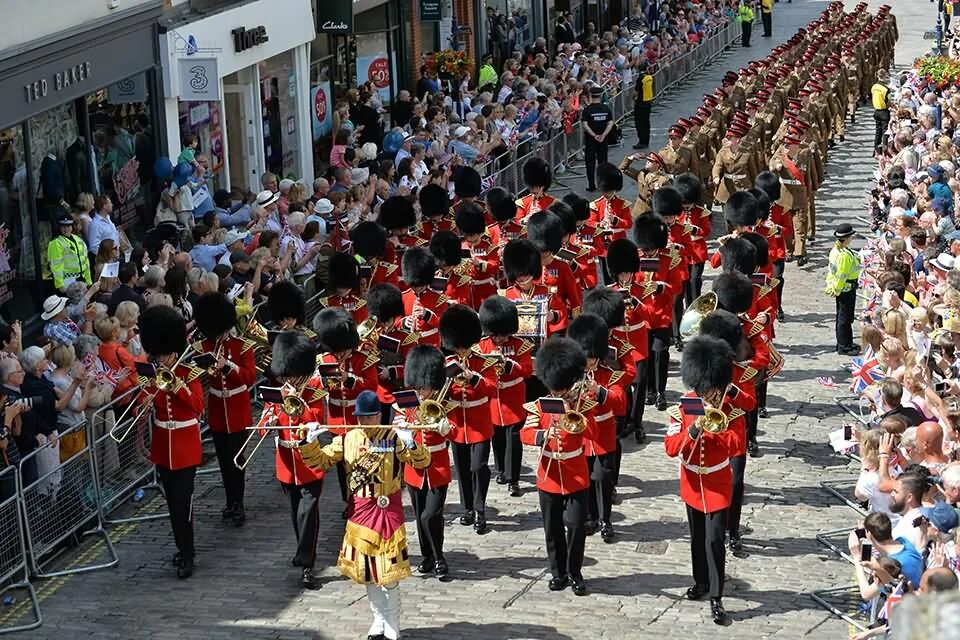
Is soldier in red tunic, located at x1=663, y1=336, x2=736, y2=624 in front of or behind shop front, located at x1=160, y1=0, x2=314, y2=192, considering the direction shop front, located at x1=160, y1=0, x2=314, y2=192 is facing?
in front

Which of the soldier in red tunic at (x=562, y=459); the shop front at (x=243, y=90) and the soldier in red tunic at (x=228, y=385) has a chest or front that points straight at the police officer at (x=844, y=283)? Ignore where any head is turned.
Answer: the shop front

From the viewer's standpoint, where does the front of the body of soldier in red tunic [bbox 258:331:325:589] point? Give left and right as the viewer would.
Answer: facing the viewer

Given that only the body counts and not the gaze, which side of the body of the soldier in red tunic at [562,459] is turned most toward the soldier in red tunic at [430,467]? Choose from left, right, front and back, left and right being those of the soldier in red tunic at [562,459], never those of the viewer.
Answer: right

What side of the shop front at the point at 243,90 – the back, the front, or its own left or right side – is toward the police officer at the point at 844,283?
front

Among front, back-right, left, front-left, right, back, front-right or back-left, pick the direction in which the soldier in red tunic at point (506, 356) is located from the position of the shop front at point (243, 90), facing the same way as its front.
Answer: front-right

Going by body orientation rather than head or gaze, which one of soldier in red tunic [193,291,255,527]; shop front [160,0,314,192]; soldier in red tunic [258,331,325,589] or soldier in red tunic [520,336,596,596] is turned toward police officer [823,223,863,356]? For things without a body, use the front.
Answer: the shop front

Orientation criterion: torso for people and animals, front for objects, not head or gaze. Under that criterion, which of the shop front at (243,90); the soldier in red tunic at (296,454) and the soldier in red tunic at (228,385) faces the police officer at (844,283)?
the shop front

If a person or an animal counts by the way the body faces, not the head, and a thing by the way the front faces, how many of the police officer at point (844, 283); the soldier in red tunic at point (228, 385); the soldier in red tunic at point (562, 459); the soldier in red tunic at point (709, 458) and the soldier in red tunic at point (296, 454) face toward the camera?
4

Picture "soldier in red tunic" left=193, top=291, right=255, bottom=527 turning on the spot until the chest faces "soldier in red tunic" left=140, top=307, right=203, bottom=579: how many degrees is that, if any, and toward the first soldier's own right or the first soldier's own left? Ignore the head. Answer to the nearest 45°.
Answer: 0° — they already face them

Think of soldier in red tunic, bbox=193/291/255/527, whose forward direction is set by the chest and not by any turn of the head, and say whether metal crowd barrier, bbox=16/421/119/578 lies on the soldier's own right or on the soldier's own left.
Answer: on the soldier's own right

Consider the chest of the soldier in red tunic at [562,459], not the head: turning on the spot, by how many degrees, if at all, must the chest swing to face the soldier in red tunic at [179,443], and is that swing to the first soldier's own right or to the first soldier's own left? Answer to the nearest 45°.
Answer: approximately 90° to the first soldier's own right

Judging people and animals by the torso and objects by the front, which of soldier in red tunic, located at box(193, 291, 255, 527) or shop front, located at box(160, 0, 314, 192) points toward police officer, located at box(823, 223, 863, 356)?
the shop front

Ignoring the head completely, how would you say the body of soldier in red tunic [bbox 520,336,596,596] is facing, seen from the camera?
toward the camera

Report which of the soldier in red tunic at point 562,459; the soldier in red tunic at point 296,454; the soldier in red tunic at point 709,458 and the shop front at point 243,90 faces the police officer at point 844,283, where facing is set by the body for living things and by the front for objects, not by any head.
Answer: the shop front
